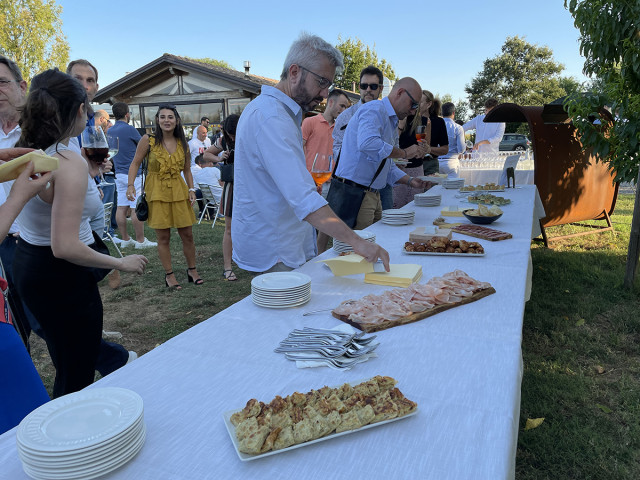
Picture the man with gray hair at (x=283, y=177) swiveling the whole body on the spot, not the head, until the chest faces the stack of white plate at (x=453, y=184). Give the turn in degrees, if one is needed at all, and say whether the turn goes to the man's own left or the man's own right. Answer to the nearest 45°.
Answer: approximately 45° to the man's own left

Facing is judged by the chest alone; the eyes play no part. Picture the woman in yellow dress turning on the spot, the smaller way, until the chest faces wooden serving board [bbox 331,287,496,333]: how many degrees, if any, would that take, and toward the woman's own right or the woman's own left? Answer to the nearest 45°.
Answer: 0° — they already face it

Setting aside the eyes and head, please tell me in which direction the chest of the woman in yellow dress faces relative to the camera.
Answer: toward the camera

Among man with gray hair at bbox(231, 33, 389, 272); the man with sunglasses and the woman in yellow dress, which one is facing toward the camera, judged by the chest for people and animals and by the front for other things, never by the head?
the woman in yellow dress

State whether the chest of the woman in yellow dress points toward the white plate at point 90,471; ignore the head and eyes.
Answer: yes

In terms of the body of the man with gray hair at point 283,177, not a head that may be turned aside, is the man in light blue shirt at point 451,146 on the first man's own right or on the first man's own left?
on the first man's own left

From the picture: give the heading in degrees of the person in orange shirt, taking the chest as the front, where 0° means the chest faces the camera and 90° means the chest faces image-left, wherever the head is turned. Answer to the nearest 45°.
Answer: approximately 315°

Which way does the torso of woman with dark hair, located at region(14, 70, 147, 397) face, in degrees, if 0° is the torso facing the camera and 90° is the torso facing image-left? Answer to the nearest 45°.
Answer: approximately 225°

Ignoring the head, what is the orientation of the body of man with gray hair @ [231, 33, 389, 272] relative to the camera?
to the viewer's right

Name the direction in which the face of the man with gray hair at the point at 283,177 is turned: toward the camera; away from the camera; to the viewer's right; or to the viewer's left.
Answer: to the viewer's right
